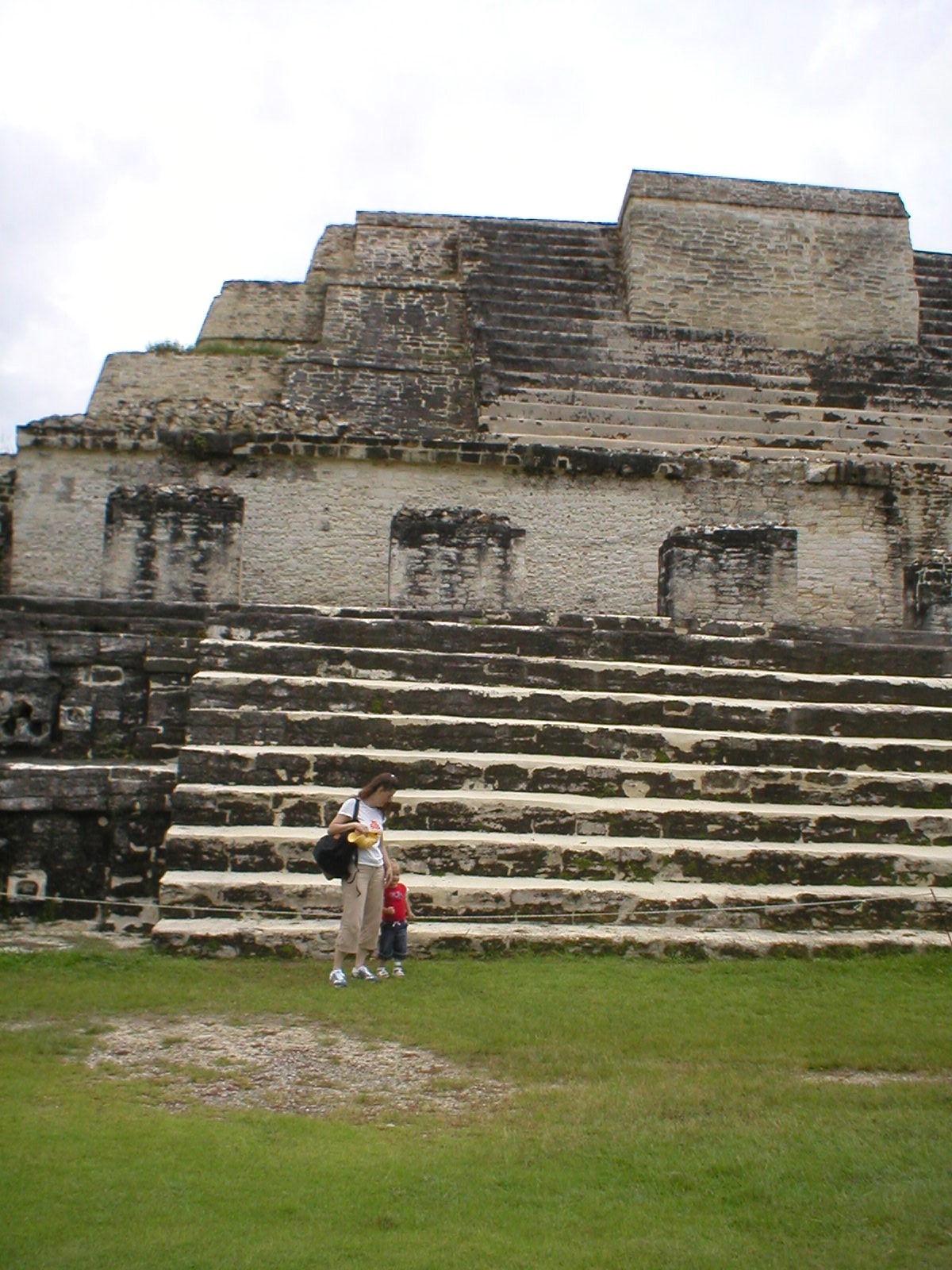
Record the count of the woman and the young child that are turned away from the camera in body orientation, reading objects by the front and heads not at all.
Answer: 0

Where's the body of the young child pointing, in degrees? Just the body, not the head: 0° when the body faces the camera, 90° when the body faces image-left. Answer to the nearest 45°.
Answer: approximately 0°

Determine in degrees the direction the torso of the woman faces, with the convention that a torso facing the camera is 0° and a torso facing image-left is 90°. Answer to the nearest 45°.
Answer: approximately 315°

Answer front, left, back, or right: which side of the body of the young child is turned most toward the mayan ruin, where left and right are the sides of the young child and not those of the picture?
back
